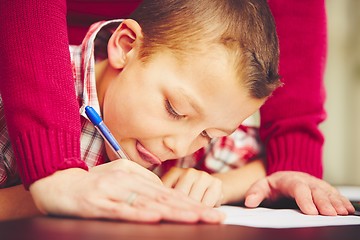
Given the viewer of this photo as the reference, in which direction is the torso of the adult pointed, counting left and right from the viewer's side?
facing the viewer and to the right of the viewer
